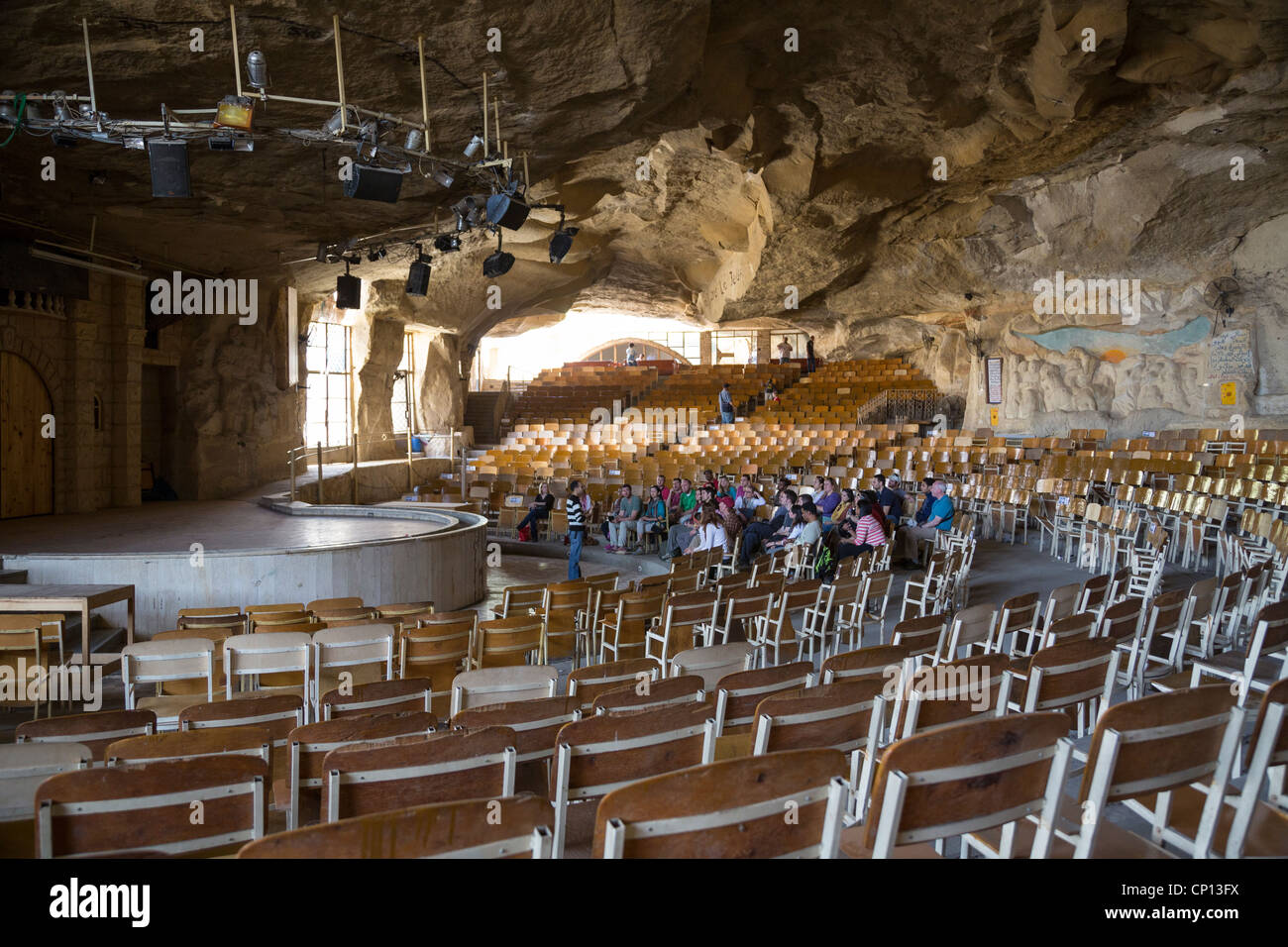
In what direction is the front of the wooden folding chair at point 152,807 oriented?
away from the camera

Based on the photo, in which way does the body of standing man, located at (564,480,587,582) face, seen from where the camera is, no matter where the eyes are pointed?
to the viewer's right

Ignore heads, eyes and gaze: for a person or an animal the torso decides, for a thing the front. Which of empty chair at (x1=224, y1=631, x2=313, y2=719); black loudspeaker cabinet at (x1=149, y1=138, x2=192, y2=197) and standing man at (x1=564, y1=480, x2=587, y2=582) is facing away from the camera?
the empty chair

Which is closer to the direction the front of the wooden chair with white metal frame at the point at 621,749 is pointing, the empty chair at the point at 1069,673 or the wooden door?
the wooden door

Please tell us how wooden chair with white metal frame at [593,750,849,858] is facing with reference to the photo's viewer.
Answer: facing away from the viewer and to the left of the viewer
